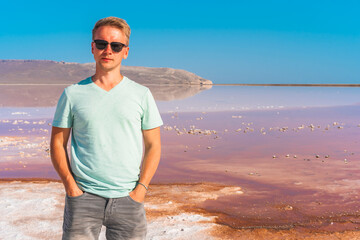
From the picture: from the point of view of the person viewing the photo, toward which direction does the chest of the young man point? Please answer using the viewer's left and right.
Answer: facing the viewer
